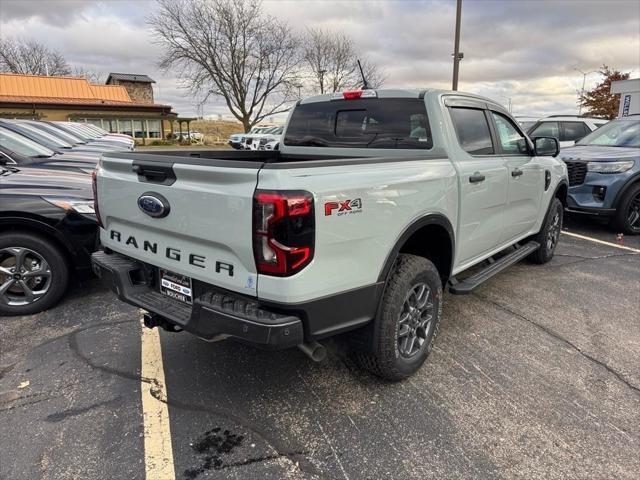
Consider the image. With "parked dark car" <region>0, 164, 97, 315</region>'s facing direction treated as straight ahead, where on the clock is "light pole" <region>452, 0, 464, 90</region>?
The light pole is roughly at 11 o'clock from the parked dark car.

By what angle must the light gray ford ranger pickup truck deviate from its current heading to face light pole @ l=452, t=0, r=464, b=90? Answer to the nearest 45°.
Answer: approximately 45° to its left

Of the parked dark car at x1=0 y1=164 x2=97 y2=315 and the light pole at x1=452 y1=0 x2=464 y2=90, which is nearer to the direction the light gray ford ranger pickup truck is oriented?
the light pole

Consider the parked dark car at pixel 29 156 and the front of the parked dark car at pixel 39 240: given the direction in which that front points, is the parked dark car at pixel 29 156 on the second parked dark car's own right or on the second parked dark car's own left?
on the second parked dark car's own left

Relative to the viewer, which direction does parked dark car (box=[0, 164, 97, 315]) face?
to the viewer's right

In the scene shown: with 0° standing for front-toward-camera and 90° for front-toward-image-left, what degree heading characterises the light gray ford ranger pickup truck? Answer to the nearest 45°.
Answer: approximately 225°
